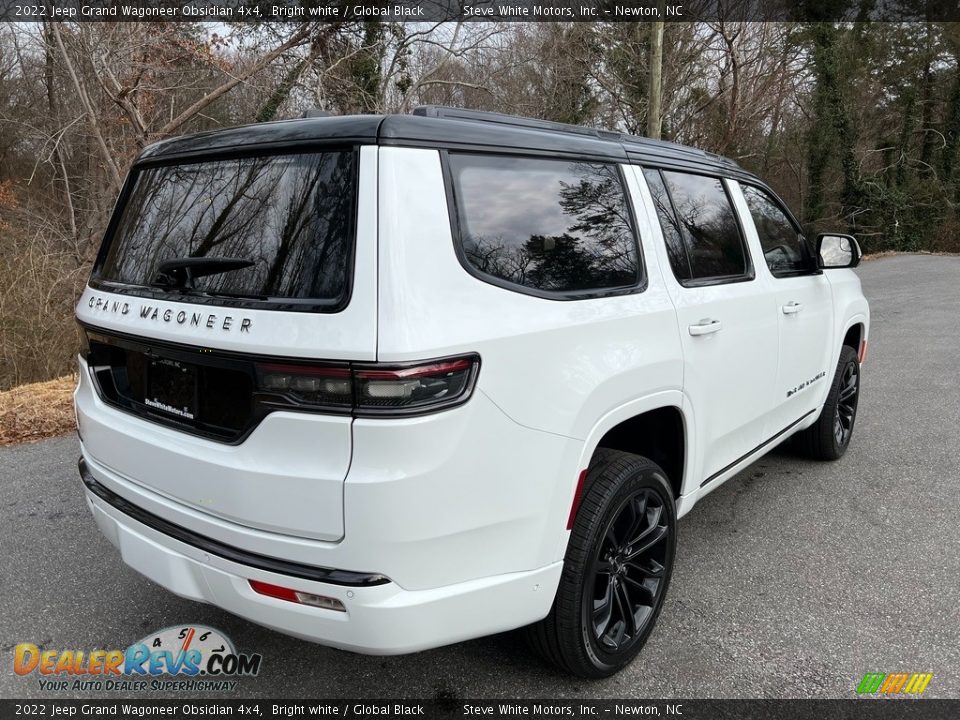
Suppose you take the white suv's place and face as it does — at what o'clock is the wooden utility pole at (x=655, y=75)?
The wooden utility pole is roughly at 11 o'clock from the white suv.

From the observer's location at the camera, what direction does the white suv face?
facing away from the viewer and to the right of the viewer
